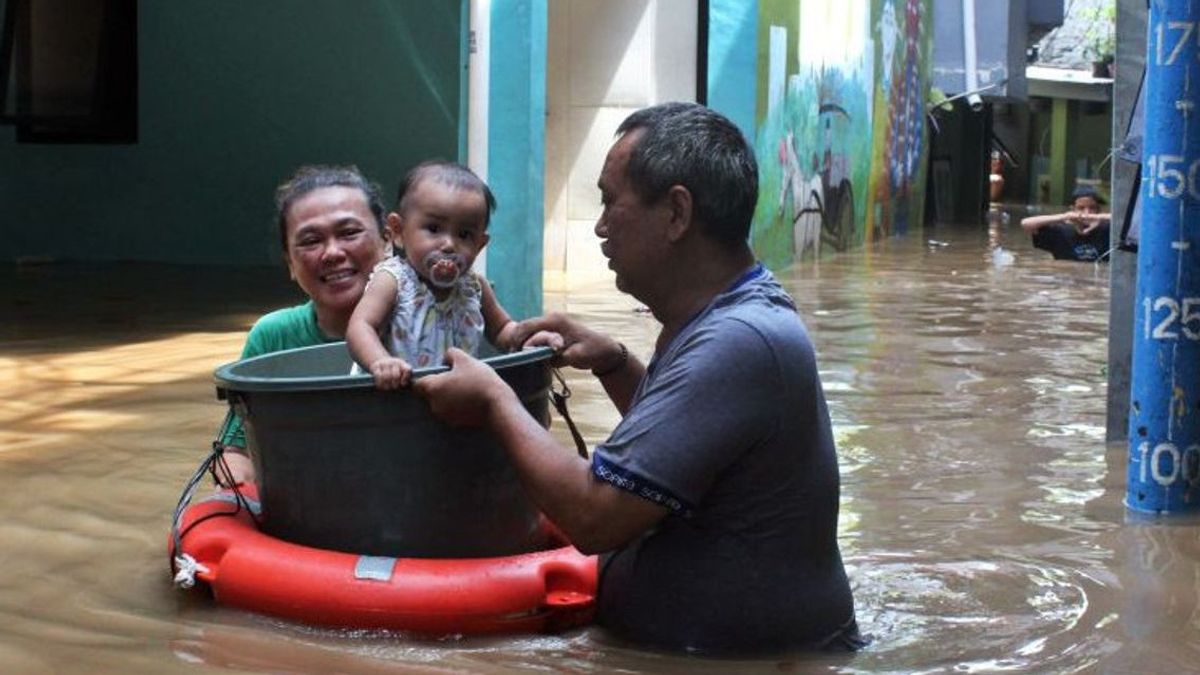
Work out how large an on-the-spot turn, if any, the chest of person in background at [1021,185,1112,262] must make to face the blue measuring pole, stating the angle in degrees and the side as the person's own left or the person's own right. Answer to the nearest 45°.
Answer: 0° — they already face it

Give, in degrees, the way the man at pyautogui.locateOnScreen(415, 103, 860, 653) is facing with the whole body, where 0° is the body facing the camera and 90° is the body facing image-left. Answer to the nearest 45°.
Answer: approximately 90°

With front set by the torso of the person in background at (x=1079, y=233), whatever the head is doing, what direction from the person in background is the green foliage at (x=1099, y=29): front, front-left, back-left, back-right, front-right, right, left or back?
back

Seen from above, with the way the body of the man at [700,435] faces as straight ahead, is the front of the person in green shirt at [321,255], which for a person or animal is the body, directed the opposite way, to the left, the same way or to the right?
to the left

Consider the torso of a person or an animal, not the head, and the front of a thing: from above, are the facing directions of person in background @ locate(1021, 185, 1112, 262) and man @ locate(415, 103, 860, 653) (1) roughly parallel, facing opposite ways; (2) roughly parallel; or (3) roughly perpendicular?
roughly perpendicular

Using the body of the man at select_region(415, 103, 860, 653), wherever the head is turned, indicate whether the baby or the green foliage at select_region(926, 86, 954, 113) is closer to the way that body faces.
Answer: the baby

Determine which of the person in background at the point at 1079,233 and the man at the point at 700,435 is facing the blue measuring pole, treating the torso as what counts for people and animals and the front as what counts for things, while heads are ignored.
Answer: the person in background

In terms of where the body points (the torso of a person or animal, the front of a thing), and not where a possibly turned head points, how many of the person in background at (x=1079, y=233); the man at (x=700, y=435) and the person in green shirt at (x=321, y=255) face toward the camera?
2

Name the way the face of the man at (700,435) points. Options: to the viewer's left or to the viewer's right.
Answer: to the viewer's left

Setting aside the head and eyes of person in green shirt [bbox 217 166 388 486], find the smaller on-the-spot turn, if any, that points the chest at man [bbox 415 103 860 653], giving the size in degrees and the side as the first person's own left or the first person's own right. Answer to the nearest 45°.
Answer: approximately 45° to the first person's own left

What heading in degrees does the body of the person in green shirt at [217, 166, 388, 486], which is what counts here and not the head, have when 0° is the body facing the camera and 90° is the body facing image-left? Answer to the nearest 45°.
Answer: approximately 0°
